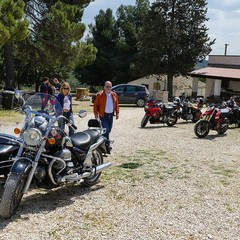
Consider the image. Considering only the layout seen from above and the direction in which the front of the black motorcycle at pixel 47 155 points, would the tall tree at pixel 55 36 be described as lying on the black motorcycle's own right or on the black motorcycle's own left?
on the black motorcycle's own right

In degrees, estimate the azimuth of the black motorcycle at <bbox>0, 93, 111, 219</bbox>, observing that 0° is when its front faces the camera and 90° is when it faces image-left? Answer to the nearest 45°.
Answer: approximately 45°

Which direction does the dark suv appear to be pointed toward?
to the viewer's left

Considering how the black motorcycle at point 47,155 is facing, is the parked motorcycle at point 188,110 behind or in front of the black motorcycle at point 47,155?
behind

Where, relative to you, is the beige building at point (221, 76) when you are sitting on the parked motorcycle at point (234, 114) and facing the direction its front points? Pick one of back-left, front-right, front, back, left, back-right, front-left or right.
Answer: back-right

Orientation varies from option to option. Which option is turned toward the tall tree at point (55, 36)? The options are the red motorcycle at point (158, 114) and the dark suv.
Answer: the dark suv

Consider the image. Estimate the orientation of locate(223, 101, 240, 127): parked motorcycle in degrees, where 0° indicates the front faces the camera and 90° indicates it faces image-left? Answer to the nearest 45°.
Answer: approximately 45°

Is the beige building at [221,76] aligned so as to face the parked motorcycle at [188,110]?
yes

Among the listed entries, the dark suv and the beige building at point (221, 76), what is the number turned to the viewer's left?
1
